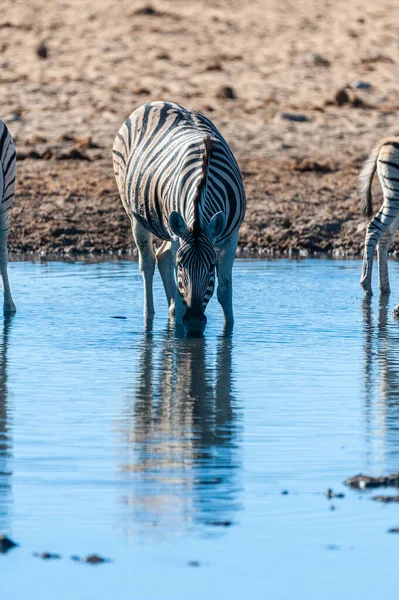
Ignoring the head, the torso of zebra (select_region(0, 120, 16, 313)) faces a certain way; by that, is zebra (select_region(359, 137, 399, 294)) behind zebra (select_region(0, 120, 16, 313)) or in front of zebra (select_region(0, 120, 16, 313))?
behind

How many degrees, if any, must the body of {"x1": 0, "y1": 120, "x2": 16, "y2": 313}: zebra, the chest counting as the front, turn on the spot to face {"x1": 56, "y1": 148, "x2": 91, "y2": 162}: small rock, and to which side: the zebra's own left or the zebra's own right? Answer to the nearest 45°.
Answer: approximately 90° to the zebra's own right

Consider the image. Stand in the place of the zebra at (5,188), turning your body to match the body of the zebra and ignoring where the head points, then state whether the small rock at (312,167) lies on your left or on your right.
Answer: on your right

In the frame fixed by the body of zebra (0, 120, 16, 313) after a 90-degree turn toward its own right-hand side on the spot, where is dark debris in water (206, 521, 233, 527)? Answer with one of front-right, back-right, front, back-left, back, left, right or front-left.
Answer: back

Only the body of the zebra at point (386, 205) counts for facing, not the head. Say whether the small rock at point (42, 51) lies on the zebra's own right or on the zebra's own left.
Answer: on the zebra's own left

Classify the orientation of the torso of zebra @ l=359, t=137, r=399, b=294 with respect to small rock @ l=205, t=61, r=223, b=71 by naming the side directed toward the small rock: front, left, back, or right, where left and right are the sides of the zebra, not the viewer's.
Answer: left

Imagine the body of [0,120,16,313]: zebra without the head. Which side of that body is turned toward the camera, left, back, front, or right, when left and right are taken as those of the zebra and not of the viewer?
left

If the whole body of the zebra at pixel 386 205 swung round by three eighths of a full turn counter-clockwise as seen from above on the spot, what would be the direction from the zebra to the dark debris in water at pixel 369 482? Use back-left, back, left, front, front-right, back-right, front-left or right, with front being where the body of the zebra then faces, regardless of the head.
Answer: back-left

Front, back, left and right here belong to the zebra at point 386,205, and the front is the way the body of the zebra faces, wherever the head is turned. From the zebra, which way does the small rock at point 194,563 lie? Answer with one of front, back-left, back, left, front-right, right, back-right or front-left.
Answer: right

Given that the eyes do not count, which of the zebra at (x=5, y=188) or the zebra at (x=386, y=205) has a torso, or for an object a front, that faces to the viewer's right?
the zebra at (x=386, y=205)

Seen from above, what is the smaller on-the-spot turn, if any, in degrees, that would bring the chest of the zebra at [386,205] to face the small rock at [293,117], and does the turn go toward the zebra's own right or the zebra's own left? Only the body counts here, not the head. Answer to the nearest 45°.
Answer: approximately 90° to the zebra's own left

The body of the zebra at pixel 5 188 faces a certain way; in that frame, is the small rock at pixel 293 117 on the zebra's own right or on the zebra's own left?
on the zebra's own right

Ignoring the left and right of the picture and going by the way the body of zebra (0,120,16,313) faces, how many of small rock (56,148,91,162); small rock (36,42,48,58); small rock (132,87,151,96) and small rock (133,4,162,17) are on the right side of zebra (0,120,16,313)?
4

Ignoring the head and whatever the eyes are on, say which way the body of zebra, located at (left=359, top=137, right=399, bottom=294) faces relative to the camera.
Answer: to the viewer's right

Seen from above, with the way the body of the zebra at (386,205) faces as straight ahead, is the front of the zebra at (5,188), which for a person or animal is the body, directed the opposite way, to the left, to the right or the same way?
the opposite way

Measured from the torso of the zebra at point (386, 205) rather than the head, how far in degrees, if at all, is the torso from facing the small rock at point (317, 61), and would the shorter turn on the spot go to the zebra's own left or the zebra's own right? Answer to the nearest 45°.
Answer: approximately 90° to the zebra's own left

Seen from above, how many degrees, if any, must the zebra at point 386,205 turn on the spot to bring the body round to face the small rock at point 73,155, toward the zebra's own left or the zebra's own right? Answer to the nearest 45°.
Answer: approximately 135° to the zebra's own left

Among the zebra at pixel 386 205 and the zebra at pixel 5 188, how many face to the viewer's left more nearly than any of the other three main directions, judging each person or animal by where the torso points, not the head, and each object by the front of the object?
1
